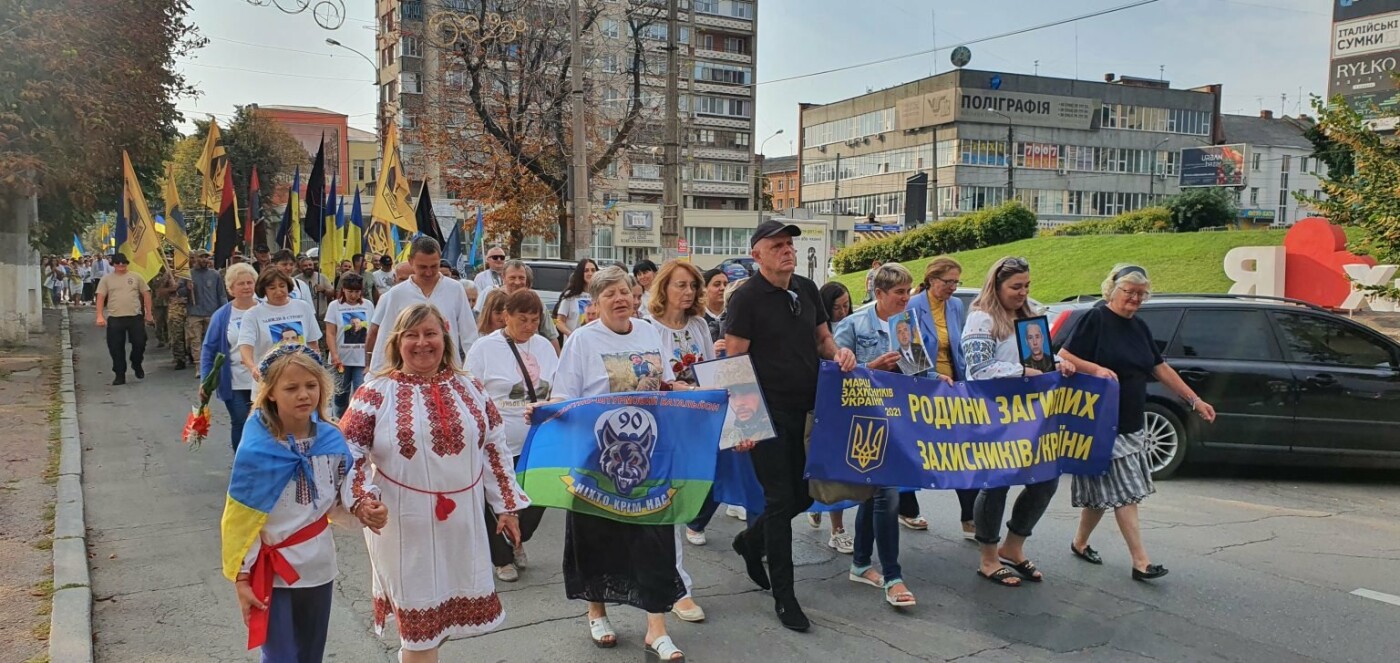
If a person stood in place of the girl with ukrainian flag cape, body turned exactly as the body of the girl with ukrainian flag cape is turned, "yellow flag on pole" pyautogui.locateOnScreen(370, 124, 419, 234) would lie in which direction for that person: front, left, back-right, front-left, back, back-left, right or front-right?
back-left

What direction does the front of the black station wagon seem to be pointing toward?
to the viewer's right

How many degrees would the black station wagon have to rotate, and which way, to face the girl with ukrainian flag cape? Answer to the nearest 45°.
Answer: approximately 135° to its right

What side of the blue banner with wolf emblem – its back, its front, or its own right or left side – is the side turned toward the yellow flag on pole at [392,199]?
back

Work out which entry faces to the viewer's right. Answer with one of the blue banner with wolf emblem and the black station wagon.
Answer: the black station wagon

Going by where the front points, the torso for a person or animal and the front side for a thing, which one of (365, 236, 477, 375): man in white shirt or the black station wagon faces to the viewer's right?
the black station wagon

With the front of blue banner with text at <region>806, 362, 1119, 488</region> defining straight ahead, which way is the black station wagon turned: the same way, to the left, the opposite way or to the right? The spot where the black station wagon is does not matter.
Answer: to the left

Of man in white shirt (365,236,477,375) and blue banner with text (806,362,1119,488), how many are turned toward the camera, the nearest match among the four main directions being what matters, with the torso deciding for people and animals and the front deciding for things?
2

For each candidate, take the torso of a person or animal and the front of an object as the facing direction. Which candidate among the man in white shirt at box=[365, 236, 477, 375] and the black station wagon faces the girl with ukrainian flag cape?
the man in white shirt

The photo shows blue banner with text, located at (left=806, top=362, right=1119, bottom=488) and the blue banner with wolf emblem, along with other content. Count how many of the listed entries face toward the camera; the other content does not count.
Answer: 2

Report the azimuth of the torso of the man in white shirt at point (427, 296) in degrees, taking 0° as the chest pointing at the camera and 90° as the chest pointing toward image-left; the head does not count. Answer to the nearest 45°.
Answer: approximately 0°
